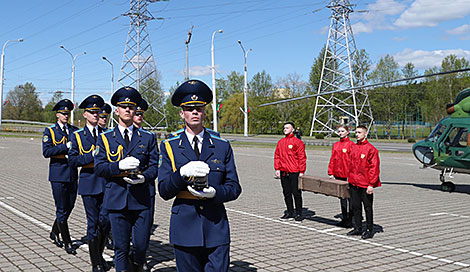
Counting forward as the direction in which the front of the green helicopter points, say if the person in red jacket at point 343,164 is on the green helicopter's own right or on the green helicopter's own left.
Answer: on the green helicopter's own left

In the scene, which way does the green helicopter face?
to the viewer's left

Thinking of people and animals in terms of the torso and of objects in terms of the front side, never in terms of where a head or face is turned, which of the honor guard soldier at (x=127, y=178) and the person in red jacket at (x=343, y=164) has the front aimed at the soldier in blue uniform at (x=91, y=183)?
the person in red jacket

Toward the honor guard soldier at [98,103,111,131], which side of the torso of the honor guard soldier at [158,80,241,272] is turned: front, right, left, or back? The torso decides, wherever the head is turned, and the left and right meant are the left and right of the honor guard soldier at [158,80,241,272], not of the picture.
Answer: back

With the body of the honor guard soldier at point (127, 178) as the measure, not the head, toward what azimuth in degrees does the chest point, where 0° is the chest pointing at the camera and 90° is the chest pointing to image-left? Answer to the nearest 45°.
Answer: approximately 0°

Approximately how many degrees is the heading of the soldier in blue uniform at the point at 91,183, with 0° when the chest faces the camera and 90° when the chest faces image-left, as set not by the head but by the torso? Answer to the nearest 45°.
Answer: approximately 315°

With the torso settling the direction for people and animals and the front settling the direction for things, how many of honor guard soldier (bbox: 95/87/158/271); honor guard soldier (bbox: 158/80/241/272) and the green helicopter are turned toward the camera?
2

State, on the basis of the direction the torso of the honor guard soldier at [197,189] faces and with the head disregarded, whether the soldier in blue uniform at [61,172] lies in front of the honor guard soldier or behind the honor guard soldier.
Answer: behind

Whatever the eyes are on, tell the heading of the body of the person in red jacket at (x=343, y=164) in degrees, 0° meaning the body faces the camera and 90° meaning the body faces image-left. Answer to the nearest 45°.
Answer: approximately 45°
